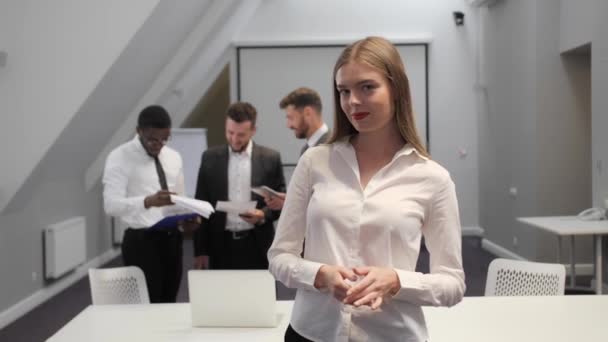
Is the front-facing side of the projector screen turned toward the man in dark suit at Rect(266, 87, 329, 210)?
yes

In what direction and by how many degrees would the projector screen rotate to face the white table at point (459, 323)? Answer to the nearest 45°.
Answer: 0° — it already faces it

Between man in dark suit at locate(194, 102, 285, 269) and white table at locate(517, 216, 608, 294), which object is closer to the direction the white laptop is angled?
the man in dark suit

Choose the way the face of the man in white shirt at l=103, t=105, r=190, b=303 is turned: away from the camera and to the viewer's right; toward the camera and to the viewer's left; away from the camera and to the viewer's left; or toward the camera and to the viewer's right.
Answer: toward the camera and to the viewer's right

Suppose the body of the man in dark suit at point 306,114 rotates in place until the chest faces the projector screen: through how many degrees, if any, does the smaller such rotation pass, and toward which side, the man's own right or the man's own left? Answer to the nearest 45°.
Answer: approximately 90° to the man's own right

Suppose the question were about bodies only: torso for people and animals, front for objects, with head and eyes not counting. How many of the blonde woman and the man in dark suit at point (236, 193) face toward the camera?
2

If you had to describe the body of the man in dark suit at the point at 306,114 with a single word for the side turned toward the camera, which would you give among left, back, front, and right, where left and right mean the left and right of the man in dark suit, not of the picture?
left

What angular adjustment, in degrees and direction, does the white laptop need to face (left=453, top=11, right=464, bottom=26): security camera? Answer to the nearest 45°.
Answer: approximately 45° to its right

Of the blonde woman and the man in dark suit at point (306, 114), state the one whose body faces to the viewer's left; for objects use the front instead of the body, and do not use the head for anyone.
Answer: the man in dark suit

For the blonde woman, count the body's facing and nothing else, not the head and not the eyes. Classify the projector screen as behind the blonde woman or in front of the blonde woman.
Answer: behind

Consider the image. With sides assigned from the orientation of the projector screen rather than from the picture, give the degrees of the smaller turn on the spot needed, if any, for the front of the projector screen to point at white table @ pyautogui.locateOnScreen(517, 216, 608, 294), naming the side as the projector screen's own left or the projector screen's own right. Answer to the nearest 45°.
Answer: approximately 45° to the projector screen's own left

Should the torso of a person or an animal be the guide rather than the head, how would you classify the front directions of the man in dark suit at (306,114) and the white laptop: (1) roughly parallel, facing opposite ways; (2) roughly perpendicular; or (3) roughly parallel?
roughly perpendicular

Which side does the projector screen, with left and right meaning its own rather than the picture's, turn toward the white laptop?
front
